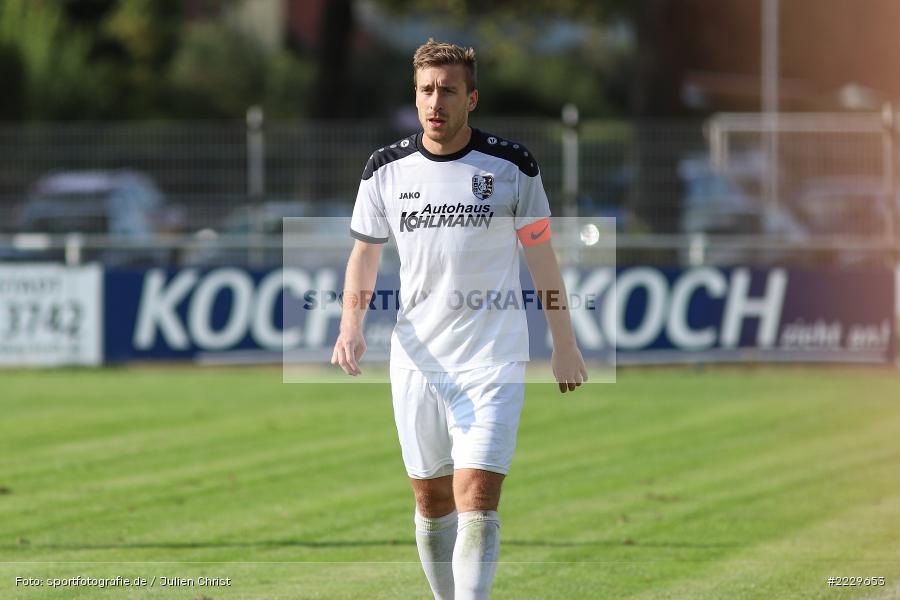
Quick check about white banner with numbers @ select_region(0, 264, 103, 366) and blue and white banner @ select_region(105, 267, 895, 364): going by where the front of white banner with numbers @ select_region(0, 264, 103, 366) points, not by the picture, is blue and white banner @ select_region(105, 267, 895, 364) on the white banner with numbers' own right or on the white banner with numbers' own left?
on the white banner with numbers' own left

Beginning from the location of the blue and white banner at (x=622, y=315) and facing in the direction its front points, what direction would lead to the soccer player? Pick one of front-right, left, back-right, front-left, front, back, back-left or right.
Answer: front

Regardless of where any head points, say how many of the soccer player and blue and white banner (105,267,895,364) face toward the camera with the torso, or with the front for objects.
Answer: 2

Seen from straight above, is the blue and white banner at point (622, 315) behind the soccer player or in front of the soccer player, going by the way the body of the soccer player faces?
behind

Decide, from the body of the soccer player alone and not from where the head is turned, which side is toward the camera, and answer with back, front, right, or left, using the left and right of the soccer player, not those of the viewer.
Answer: front

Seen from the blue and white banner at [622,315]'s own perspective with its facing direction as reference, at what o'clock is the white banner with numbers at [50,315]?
the white banner with numbers at [50,315] is roughly at 3 o'clock from the blue and white banner at [622,315].

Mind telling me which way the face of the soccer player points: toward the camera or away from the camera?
toward the camera

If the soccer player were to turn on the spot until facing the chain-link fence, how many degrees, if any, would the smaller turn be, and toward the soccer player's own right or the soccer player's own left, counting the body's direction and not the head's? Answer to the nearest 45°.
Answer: approximately 180°

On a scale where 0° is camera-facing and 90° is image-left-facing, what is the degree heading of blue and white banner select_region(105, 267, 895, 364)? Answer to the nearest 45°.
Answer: approximately 0°

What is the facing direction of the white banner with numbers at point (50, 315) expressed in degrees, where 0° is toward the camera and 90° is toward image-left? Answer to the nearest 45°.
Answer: approximately 0°

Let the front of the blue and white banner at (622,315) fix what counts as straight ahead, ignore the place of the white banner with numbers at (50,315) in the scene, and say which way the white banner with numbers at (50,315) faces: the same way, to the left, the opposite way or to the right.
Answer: the same way

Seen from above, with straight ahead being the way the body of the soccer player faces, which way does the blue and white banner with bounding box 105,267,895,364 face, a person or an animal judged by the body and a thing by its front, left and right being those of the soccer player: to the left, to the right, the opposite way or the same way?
the same way

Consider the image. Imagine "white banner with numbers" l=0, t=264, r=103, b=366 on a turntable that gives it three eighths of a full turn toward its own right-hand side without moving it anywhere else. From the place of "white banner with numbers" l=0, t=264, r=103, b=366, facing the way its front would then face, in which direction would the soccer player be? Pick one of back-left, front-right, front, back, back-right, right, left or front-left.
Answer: back-left
